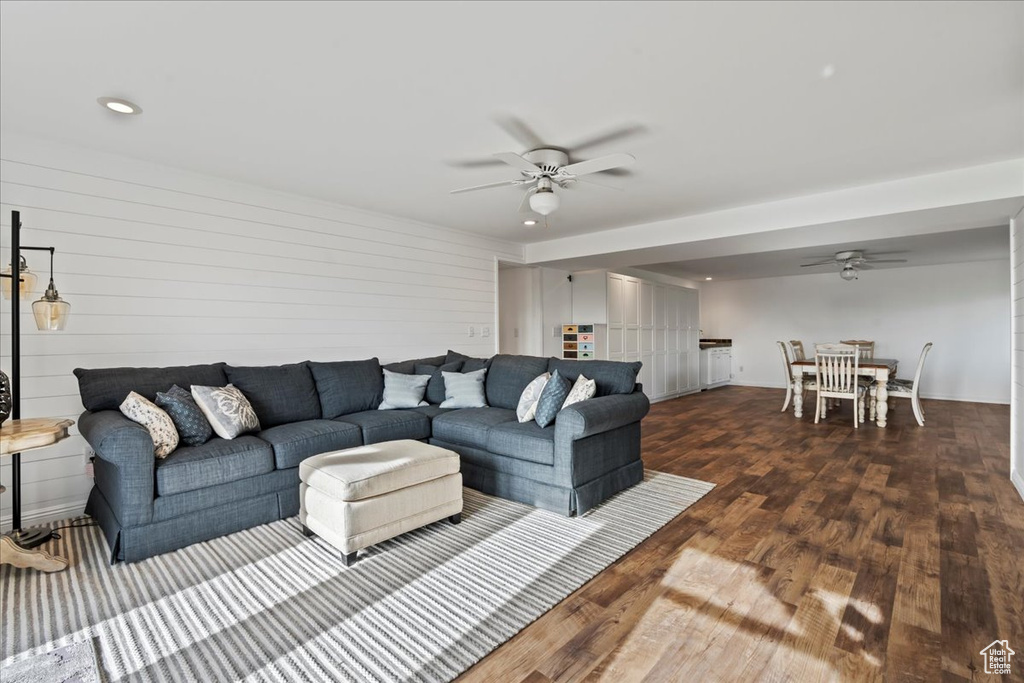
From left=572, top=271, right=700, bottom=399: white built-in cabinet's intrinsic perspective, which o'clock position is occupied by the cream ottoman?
The cream ottoman is roughly at 2 o'clock from the white built-in cabinet.

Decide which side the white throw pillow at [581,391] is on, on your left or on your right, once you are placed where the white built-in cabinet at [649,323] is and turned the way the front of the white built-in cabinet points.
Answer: on your right

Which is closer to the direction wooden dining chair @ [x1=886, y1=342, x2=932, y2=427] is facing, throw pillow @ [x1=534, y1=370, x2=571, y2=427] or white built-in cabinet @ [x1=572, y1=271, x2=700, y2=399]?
the white built-in cabinet

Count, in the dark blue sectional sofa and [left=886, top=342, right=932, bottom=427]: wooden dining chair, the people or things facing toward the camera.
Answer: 1

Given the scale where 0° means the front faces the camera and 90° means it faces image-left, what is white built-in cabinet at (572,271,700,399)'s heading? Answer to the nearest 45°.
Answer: approximately 315°

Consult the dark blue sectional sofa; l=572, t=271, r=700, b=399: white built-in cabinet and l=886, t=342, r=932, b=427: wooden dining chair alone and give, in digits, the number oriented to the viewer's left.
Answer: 1

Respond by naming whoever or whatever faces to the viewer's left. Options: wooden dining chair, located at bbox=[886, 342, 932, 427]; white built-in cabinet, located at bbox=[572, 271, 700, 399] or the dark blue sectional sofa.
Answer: the wooden dining chair

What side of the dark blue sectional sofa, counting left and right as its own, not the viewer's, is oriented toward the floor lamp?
right

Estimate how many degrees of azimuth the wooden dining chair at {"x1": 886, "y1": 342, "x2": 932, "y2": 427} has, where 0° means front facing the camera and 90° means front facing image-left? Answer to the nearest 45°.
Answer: approximately 90°

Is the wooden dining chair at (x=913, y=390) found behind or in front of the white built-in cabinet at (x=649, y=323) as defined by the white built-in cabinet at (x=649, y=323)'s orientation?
in front

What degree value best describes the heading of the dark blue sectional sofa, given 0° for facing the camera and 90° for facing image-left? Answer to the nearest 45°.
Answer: approximately 0°
